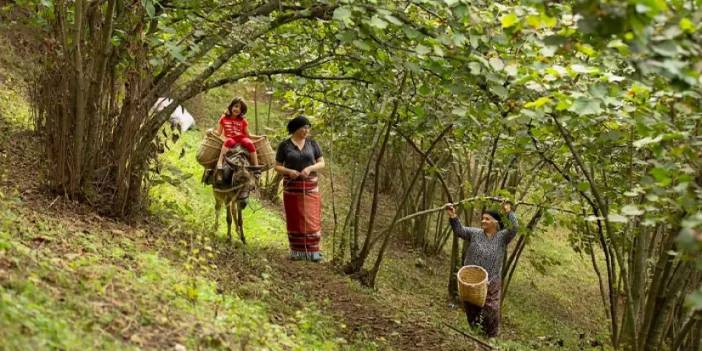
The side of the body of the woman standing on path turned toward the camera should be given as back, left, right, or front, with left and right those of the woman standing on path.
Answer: front

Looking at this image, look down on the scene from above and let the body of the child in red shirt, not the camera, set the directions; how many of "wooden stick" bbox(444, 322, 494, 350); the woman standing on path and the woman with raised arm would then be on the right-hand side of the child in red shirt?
0

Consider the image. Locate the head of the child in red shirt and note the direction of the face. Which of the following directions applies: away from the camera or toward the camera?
toward the camera

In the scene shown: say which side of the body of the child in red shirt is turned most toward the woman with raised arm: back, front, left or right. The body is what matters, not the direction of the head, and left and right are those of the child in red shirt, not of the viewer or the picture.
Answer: left

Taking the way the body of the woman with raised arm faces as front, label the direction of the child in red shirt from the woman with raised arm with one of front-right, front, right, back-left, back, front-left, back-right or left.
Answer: front-right

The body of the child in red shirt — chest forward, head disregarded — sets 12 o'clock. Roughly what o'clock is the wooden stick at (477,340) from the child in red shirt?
The wooden stick is roughly at 10 o'clock from the child in red shirt.

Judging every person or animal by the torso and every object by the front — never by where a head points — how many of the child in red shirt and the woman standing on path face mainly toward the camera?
2

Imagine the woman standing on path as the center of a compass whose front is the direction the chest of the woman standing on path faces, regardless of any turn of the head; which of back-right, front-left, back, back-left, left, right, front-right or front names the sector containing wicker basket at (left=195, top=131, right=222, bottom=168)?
right

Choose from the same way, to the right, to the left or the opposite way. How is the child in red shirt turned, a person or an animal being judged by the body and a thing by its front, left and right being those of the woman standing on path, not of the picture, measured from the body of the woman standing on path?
the same way

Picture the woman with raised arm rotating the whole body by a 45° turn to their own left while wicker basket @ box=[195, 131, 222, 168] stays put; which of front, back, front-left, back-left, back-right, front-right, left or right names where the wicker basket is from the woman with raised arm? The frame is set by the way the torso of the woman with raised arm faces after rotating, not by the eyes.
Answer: right
